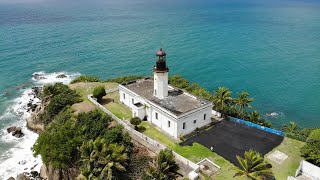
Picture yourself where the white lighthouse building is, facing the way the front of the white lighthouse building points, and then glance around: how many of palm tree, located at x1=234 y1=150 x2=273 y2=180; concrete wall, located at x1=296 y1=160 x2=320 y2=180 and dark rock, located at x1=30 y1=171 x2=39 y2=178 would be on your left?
2

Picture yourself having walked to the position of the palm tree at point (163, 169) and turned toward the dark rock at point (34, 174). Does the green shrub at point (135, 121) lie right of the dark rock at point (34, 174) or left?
right

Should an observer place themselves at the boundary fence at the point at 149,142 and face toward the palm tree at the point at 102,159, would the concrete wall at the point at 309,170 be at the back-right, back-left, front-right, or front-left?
back-left

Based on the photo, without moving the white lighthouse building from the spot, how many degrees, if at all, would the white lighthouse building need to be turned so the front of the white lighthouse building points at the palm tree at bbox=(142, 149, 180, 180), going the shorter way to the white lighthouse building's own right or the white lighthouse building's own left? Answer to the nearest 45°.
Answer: approximately 45° to the white lighthouse building's own left

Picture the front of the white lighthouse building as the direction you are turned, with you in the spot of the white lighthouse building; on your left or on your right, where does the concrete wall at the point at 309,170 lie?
on your left

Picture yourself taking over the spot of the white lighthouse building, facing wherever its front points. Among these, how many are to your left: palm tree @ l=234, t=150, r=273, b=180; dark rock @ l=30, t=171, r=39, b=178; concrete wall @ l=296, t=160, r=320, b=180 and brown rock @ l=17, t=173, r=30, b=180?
2

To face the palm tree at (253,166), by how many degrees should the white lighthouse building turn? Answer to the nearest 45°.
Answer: approximately 90° to its left

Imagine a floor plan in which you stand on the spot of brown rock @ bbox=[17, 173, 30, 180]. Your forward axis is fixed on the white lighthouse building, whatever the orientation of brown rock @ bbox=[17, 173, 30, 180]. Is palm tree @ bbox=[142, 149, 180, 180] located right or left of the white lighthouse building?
right

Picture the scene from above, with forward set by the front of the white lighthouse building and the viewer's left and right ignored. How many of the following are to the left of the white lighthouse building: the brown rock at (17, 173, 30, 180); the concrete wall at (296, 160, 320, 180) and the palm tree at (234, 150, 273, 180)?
2
